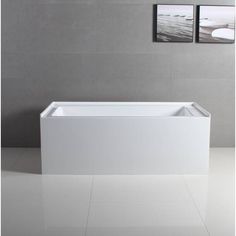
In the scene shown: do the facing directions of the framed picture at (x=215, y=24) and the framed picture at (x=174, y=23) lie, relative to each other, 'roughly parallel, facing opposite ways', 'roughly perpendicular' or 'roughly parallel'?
roughly parallel

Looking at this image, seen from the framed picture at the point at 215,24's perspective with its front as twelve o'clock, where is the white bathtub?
The white bathtub is roughly at 1 o'clock from the framed picture.

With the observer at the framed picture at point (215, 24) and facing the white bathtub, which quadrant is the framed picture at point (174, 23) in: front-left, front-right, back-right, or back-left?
front-right

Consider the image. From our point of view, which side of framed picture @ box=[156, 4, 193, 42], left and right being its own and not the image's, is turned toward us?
front

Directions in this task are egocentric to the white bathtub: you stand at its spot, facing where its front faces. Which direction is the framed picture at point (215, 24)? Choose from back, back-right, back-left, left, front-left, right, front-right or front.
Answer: back-left

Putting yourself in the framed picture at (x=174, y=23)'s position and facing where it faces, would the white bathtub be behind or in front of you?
in front

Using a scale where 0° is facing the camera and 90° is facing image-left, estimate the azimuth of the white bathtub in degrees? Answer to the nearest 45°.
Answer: approximately 0°

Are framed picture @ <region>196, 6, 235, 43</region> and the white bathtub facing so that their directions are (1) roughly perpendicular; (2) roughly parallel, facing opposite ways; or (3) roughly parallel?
roughly parallel

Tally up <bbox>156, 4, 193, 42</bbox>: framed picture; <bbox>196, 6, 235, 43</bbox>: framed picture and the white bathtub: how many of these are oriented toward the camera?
3

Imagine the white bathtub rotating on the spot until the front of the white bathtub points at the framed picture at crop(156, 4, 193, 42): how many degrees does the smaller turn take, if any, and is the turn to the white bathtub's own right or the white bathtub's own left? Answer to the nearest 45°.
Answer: approximately 135° to the white bathtub's own left

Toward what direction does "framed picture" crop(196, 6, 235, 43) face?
toward the camera
